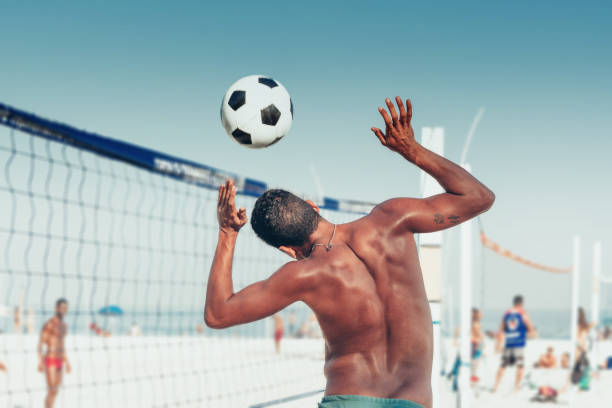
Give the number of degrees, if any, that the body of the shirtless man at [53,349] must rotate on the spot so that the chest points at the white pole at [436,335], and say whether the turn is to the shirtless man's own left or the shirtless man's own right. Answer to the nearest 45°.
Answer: approximately 45° to the shirtless man's own right

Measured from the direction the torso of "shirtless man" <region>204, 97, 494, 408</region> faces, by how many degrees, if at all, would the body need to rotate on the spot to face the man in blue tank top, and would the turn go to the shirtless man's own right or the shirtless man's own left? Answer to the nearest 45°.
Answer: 0° — they already face them

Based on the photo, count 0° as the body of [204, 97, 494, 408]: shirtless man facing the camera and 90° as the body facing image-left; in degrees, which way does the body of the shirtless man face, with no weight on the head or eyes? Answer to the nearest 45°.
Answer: approximately 180°

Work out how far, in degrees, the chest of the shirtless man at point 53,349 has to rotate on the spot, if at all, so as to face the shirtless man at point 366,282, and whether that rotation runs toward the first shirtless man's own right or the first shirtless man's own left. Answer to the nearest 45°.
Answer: approximately 45° to the first shirtless man's own right

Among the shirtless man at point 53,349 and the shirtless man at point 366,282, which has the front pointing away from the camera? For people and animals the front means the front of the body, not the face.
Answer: the shirtless man at point 366,282

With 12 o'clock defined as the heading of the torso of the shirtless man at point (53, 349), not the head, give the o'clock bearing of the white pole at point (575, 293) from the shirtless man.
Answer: The white pole is roughly at 10 o'clock from the shirtless man.

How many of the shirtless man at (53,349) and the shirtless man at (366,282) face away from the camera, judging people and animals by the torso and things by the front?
1

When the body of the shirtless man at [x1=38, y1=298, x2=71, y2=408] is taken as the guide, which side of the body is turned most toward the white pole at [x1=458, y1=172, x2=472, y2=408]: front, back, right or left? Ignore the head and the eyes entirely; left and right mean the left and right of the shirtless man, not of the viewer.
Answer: front

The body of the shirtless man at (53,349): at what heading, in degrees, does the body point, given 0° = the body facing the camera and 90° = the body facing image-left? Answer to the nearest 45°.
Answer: approximately 315°

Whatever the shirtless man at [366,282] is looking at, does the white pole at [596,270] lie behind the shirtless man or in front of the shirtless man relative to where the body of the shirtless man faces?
in front

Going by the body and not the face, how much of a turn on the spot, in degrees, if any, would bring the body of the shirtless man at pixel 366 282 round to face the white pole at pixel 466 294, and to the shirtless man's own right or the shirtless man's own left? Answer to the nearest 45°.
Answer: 0° — they already face it
